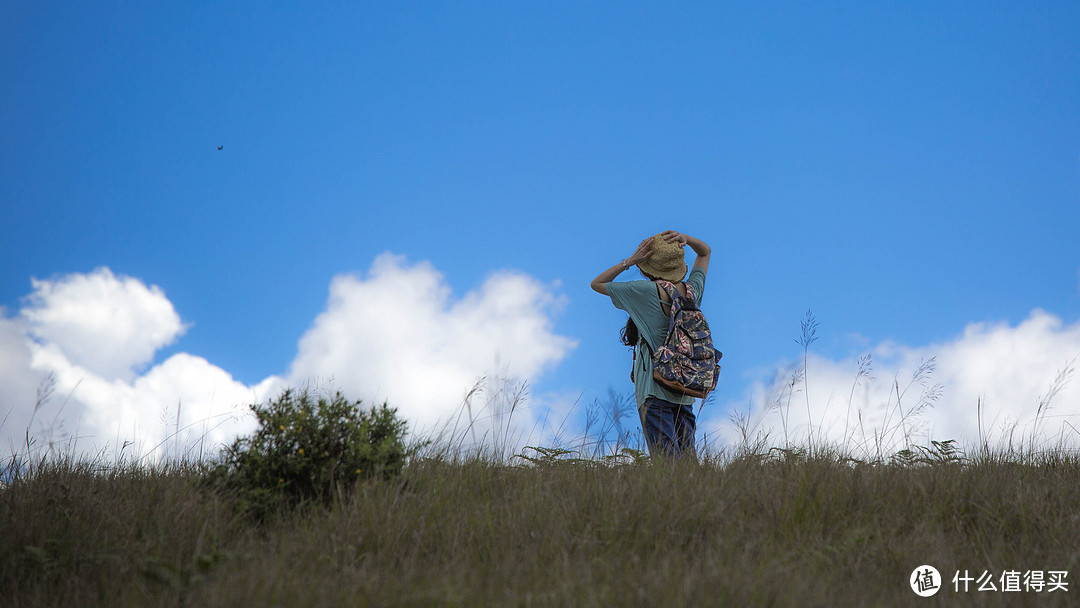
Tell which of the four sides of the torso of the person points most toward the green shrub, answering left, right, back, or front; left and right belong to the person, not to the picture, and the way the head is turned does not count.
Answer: left

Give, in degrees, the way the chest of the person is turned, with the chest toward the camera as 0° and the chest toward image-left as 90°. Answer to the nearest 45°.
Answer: approximately 135°
